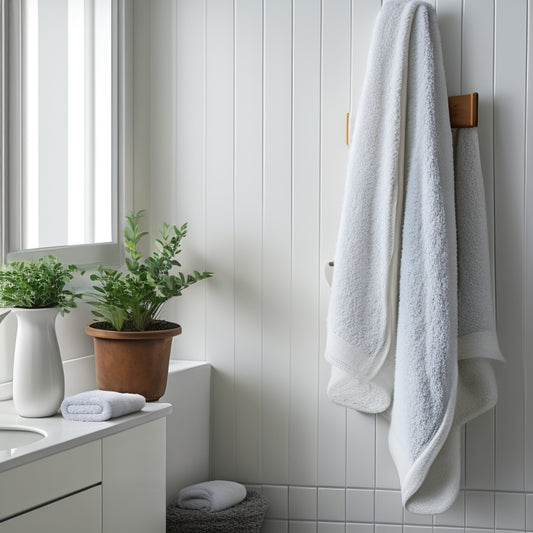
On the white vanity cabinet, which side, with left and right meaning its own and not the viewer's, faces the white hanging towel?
left

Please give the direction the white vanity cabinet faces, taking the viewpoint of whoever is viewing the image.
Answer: facing the viewer and to the right of the viewer

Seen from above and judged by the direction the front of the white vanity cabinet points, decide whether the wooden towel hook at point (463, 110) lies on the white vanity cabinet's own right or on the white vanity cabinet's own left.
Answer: on the white vanity cabinet's own left
